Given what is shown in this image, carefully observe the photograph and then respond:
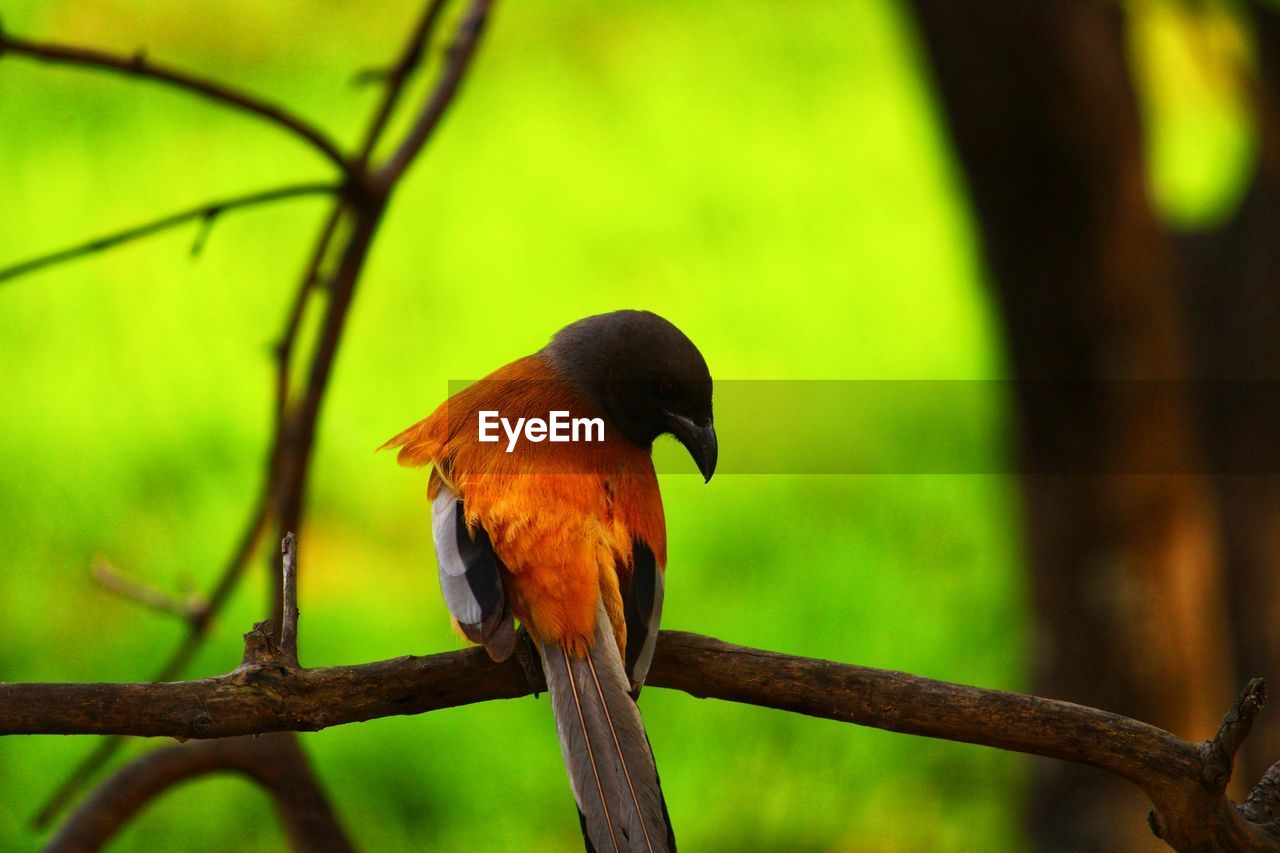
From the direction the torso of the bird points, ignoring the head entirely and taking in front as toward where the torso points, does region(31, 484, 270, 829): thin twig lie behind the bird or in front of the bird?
in front

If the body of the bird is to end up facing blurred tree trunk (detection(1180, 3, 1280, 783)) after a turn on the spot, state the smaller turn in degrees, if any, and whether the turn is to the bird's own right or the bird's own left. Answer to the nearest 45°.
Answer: approximately 45° to the bird's own right

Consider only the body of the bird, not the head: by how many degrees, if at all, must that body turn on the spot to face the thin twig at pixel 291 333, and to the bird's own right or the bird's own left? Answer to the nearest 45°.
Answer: approximately 45° to the bird's own left

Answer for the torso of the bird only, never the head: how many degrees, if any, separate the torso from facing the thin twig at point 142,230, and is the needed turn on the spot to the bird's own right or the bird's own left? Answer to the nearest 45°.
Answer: approximately 45° to the bird's own left

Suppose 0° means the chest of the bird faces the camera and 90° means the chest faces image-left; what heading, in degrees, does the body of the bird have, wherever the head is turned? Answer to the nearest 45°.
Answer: approximately 180°

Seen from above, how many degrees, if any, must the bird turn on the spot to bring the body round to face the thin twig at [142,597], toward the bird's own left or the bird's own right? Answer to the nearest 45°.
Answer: approximately 45° to the bird's own left
